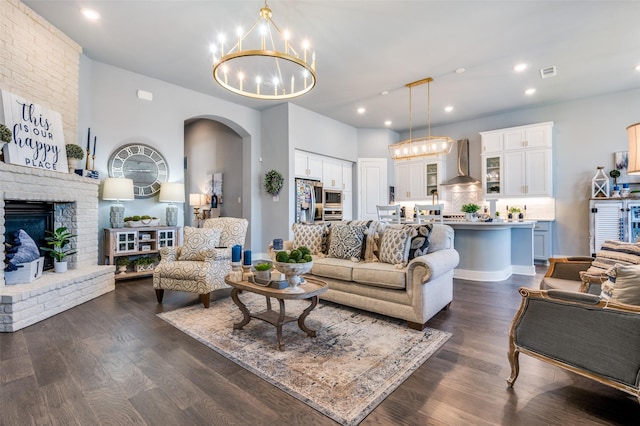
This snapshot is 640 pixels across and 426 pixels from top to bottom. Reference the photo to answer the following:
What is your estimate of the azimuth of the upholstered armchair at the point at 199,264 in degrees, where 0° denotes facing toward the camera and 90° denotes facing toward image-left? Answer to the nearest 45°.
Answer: approximately 45°

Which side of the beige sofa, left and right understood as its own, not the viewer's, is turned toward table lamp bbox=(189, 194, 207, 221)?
right

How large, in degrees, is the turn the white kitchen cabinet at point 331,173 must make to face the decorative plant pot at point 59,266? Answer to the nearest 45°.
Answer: approximately 90° to its right

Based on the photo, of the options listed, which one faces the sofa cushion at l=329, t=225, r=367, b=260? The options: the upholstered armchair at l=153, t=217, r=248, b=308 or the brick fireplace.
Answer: the brick fireplace

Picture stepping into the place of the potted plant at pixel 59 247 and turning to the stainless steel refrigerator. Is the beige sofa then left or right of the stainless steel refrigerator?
right

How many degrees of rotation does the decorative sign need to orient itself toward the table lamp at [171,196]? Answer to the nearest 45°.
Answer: approximately 45° to its left

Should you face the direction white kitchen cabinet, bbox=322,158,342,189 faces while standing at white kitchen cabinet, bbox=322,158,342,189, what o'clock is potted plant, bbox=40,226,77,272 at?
The potted plant is roughly at 3 o'clock from the white kitchen cabinet.

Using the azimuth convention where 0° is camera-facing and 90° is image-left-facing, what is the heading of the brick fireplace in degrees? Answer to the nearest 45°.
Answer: approximately 315°

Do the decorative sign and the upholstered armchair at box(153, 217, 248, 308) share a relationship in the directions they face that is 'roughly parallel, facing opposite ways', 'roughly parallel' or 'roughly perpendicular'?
roughly perpendicular
